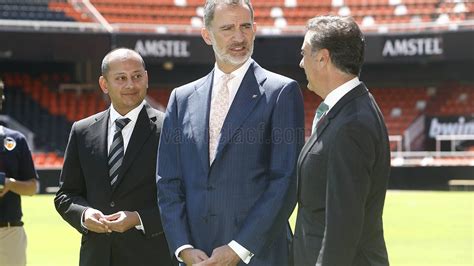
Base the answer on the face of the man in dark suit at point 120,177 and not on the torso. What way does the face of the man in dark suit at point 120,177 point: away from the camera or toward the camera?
toward the camera

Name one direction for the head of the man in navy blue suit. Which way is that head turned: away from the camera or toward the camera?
toward the camera

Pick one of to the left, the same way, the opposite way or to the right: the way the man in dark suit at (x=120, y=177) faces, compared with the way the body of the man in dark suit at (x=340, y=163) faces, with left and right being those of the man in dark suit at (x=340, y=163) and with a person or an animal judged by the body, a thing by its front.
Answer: to the left

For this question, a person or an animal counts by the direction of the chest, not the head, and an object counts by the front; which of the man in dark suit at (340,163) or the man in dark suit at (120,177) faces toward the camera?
the man in dark suit at (120,177)

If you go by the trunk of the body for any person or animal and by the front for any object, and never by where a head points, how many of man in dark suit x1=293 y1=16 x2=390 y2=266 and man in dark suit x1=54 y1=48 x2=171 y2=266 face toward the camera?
1

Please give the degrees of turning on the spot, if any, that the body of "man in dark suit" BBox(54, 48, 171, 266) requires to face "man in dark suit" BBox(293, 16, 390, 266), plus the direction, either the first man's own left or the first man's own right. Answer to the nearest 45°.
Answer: approximately 45° to the first man's own left

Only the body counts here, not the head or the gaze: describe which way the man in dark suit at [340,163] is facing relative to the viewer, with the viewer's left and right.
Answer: facing to the left of the viewer

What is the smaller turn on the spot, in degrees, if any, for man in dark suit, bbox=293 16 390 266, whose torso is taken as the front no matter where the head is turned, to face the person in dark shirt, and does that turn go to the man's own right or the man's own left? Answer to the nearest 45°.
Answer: approximately 45° to the man's own right

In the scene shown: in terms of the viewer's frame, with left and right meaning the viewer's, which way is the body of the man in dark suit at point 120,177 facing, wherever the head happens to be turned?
facing the viewer

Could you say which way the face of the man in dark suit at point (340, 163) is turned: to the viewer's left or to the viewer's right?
to the viewer's left

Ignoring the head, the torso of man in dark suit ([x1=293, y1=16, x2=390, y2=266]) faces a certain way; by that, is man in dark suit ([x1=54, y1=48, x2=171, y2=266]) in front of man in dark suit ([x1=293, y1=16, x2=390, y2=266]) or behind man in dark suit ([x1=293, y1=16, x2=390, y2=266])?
in front
